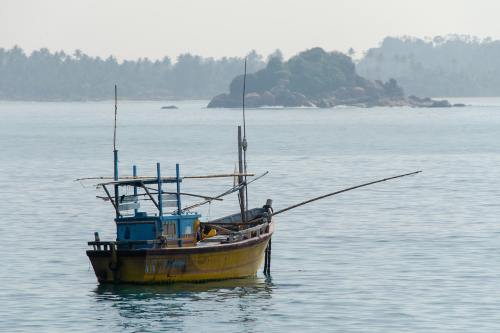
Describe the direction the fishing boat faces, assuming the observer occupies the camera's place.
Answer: facing away from the viewer and to the right of the viewer
